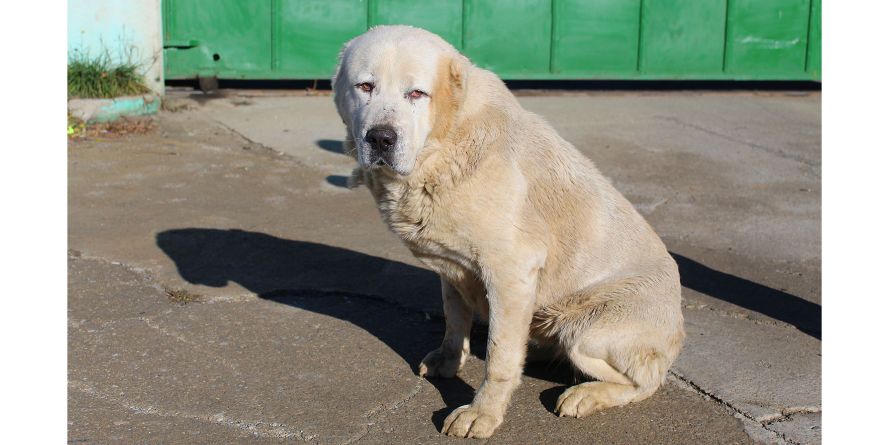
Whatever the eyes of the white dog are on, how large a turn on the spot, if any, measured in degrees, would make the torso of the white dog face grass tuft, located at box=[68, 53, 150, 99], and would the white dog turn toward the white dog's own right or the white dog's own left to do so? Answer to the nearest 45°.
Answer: approximately 90° to the white dog's own right

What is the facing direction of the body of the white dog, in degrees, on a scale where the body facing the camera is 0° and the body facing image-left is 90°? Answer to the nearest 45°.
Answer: approximately 45°

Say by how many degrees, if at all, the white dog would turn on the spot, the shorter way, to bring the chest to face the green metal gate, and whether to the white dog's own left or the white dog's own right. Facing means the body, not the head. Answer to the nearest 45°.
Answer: approximately 135° to the white dog's own right

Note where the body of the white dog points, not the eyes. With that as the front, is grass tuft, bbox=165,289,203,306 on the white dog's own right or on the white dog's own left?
on the white dog's own right
